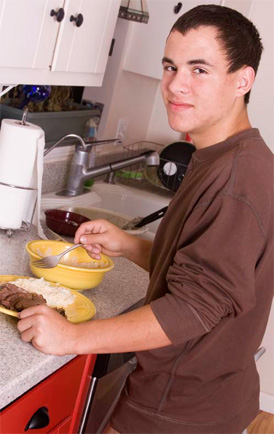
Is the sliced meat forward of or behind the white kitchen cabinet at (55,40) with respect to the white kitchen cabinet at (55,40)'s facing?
forward

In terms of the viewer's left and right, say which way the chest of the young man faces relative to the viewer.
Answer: facing to the left of the viewer

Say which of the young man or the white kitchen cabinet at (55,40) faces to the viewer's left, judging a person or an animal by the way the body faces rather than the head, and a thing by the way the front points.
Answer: the young man

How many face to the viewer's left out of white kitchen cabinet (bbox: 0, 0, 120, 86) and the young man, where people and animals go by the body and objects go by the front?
1

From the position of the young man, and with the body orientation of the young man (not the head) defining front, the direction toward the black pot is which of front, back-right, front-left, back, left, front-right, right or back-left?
right

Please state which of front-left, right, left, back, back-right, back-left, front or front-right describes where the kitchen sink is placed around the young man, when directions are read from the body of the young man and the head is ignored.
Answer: right

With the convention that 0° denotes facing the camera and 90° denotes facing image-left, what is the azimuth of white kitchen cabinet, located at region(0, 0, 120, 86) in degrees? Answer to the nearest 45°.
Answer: approximately 315°
